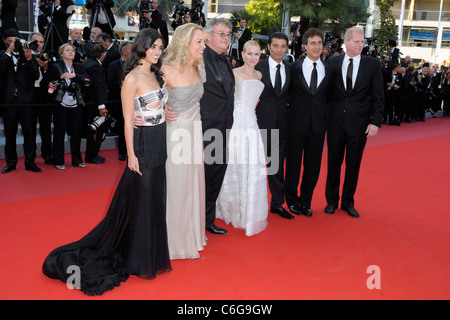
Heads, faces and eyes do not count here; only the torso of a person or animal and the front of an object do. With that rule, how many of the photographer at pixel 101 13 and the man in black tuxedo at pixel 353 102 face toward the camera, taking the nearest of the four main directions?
2

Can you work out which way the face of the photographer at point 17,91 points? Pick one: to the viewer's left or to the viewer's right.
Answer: to the viewer's right

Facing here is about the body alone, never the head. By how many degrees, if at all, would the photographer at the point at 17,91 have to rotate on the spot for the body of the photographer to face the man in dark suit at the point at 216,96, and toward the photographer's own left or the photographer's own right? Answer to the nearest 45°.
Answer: approximately 45° to the photographer's own left

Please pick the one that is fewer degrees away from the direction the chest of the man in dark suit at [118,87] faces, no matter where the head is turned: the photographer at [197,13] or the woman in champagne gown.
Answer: the woman in champagne gown

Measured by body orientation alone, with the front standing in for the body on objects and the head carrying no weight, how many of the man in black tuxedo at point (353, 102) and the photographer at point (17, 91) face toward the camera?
2

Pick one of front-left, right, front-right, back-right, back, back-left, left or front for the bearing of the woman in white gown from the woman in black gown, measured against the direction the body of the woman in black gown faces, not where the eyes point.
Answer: left

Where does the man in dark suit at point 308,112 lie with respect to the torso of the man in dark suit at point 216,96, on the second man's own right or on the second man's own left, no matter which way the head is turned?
on the second man's own left

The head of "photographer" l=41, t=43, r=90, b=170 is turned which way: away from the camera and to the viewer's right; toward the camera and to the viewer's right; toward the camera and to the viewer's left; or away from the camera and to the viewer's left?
toward the camera and to the viewer's right

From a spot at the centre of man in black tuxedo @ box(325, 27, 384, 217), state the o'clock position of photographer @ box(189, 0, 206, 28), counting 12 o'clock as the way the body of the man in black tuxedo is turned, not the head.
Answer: The photographer is roughly at 5 o'clock from the man in black tuxedo.

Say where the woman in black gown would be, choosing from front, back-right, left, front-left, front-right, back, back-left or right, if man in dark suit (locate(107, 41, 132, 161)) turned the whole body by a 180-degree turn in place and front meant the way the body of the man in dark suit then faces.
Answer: back-left

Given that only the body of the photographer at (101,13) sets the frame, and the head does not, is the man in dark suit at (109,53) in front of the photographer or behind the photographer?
in front

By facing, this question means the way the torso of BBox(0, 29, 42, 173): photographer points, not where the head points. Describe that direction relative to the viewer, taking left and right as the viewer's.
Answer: facing the viewer

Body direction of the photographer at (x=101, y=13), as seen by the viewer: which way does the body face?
toward the camera

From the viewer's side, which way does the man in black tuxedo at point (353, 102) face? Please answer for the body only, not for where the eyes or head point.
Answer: toward the camera

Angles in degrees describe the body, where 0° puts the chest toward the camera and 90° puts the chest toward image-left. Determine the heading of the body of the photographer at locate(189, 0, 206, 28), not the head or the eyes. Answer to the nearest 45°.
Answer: approximately 315°

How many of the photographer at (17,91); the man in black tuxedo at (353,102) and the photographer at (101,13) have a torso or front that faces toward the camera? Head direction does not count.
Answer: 3
